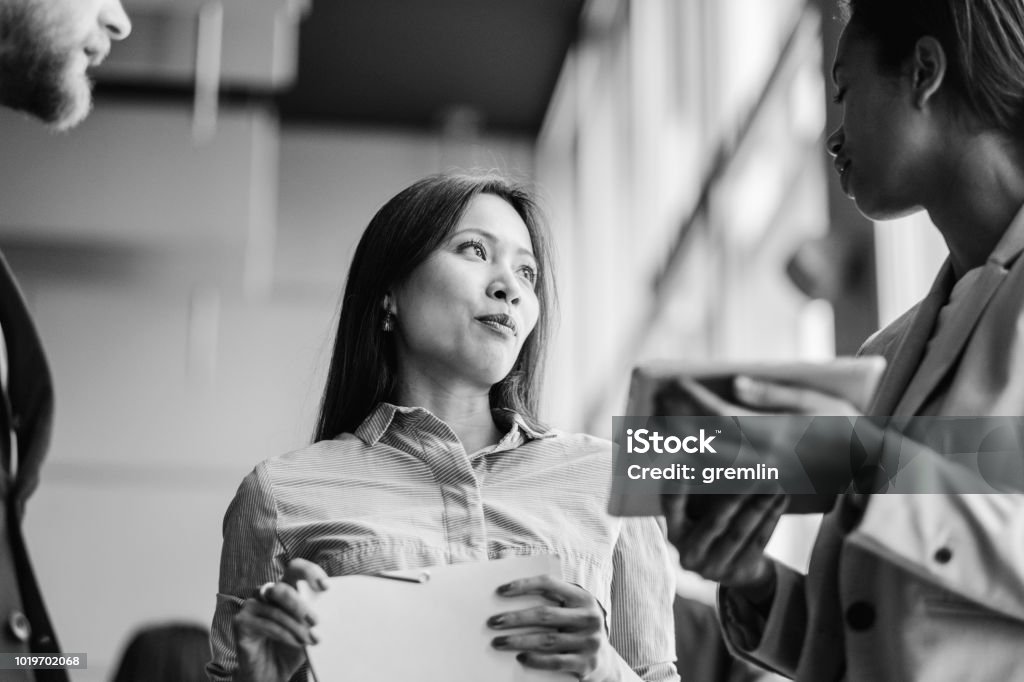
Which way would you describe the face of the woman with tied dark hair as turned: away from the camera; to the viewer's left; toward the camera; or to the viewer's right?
to the viewer's left

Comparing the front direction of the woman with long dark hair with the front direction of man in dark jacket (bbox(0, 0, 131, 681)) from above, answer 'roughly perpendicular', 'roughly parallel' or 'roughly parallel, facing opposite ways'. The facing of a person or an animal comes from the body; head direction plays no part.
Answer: roughly perpendicular

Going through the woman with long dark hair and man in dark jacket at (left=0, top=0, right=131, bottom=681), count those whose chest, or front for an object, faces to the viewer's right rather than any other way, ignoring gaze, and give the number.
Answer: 1

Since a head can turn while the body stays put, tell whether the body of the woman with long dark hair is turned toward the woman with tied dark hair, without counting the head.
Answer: no

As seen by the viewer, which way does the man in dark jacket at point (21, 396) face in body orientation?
to the viewer's right

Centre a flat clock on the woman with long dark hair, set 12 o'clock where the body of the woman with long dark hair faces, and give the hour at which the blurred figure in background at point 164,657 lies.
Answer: The blurred figure in background is roughly at 5 o'clock from the woman with long dark hair.

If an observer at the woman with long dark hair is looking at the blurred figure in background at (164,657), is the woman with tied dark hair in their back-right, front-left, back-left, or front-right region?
back-right

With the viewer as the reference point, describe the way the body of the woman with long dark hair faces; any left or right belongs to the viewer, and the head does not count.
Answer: facing the viewer

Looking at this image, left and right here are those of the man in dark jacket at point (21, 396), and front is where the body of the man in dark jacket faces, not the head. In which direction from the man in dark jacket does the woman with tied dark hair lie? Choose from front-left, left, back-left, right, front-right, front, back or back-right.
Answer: front-right

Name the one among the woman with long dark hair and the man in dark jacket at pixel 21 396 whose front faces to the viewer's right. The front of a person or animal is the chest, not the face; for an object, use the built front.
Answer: the man in dark jacket

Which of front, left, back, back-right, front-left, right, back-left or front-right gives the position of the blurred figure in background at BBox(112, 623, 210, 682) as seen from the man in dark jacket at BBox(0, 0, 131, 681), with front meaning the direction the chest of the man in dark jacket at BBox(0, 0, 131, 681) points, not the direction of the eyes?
left
